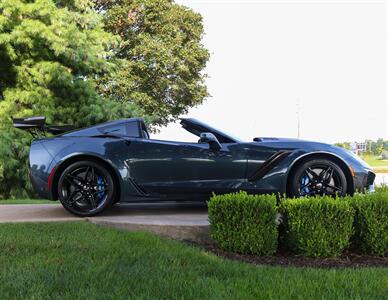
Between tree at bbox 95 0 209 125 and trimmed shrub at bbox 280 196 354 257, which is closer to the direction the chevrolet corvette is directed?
the trimmed shrub

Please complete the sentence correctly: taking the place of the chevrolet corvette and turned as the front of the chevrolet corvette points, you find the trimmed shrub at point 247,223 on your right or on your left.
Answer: on your right

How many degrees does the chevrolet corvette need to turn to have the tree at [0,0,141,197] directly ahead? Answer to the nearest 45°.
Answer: approximately 135° to its left

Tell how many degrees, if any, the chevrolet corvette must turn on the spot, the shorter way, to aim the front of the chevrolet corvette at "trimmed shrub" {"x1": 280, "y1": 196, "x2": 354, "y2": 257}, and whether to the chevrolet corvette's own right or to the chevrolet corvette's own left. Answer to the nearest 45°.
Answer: approximately 45° to the chevrolet corvette's own right

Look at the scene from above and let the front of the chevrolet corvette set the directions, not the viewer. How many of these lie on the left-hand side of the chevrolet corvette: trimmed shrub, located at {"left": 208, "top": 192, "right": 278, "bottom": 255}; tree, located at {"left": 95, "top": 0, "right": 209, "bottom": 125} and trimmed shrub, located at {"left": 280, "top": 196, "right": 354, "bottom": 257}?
1

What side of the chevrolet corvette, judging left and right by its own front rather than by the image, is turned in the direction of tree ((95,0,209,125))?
left

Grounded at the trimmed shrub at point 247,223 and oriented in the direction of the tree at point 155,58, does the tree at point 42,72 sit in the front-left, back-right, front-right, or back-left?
front-left

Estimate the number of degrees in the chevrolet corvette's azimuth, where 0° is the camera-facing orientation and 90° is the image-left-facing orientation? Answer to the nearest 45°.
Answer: approximately 270°
